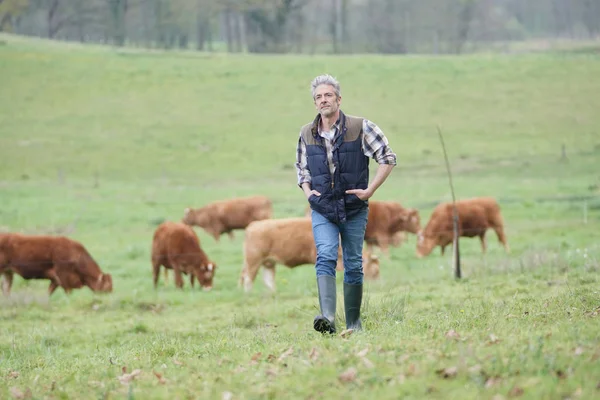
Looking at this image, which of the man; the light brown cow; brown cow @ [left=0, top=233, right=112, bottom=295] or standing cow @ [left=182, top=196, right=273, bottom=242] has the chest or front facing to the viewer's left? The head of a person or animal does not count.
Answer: the standing cow

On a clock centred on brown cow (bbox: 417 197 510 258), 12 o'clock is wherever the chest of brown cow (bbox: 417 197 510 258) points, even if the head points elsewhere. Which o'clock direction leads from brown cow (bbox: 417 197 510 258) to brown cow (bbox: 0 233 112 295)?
brown cow (bbox: 0 233 112 295) is roughly at 11 o'clock from brown cow (bbox: 417 197 510 258).

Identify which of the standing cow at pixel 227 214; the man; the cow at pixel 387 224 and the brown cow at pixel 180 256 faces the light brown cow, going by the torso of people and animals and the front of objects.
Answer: the brown cow

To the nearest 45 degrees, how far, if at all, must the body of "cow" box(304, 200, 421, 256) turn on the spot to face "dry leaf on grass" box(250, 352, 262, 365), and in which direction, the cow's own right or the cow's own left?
approximately 90° to the cow's own right

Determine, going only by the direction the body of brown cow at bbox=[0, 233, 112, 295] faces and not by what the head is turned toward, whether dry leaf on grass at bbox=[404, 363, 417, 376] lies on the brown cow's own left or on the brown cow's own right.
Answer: on the brown cow's own right

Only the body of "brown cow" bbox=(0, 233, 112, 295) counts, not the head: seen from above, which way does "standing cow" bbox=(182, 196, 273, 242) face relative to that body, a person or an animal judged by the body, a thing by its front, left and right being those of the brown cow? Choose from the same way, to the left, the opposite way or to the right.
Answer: the opposite way

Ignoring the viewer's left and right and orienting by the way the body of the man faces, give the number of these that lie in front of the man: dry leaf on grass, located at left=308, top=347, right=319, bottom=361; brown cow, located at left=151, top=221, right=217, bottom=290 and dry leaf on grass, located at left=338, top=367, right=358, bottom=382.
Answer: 2

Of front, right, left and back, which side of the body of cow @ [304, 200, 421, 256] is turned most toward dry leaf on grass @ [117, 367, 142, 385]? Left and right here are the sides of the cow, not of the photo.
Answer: right

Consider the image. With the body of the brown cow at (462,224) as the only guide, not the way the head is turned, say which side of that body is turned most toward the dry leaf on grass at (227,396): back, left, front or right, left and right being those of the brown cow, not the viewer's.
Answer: left

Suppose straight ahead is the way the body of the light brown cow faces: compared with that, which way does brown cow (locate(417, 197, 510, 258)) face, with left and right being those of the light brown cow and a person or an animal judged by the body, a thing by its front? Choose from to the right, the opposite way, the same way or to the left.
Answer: the opposite way

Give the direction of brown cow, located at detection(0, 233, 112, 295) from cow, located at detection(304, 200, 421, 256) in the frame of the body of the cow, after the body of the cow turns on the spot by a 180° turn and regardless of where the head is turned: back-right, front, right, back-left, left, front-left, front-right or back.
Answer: front-left

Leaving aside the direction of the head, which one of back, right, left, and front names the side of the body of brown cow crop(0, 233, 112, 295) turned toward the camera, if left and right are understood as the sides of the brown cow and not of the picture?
right

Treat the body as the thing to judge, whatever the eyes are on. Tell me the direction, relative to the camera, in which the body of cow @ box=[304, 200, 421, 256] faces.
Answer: to the viewer's right

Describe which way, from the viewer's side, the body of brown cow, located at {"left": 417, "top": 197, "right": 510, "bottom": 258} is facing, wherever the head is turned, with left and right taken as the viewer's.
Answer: facing to the left of the viewer
